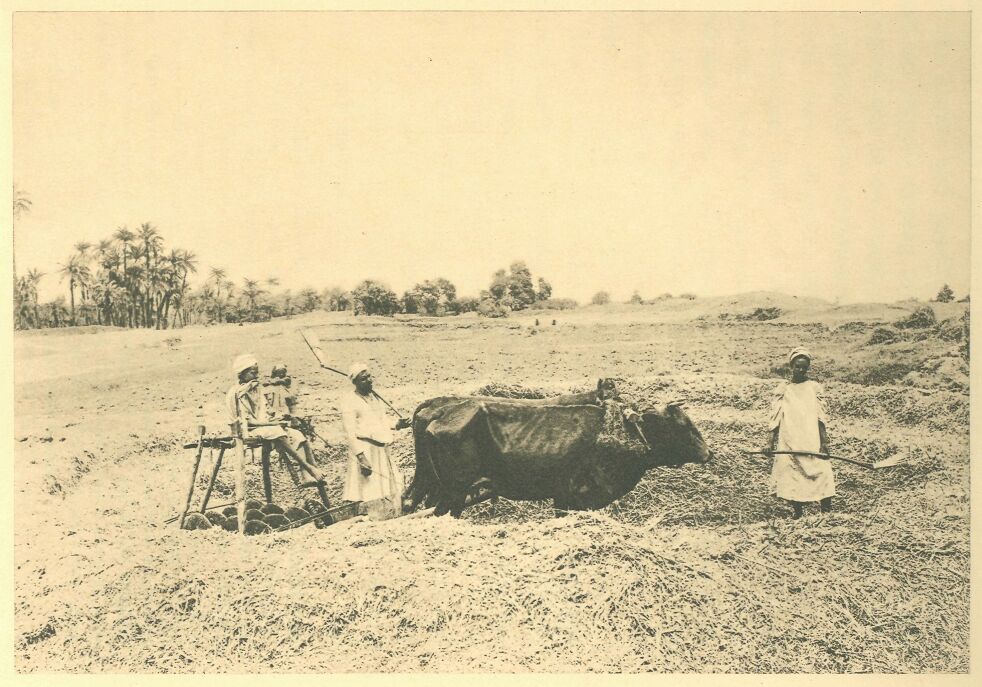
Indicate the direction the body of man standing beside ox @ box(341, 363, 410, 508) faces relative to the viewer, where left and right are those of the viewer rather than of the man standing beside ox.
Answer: facing the viewer and to the right of the viewer

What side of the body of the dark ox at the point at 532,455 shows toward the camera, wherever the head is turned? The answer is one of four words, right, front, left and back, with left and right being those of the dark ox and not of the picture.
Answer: right

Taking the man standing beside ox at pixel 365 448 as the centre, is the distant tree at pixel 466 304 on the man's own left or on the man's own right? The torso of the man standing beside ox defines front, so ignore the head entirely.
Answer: on the man's own left

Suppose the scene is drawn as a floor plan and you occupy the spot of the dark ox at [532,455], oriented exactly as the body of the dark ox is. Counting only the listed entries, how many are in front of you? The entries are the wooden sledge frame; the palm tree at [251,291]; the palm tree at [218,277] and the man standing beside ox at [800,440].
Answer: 1

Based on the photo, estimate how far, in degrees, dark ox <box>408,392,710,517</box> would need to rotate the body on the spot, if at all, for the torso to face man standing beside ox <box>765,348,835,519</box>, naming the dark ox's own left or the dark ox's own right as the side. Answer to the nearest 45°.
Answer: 0° — it already faces them

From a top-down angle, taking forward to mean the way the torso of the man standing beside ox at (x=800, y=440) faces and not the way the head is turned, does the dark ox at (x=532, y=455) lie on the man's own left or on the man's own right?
on the man's own right

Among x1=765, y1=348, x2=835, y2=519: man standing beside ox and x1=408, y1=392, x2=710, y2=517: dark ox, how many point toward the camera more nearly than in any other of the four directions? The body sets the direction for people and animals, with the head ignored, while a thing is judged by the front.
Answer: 1

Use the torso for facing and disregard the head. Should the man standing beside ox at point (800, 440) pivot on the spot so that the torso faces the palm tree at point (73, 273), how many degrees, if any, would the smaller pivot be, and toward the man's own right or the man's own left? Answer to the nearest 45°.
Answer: approximately 90° to the man's own right

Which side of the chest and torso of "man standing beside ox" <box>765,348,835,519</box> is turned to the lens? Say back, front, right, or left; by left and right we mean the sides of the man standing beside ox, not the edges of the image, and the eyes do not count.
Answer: front

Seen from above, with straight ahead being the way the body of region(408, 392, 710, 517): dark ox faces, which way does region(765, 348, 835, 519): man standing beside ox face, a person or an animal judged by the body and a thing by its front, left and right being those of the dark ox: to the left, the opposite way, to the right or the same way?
to the right

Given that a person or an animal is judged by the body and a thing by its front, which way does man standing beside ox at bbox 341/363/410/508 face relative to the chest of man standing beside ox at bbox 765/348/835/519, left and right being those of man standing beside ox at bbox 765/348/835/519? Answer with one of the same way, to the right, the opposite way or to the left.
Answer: to the left

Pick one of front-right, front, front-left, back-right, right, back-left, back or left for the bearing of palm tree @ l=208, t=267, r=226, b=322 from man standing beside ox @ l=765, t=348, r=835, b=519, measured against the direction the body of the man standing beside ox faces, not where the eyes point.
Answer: right

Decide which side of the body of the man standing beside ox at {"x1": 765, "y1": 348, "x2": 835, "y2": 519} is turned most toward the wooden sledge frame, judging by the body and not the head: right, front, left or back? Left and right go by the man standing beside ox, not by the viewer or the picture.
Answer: right
